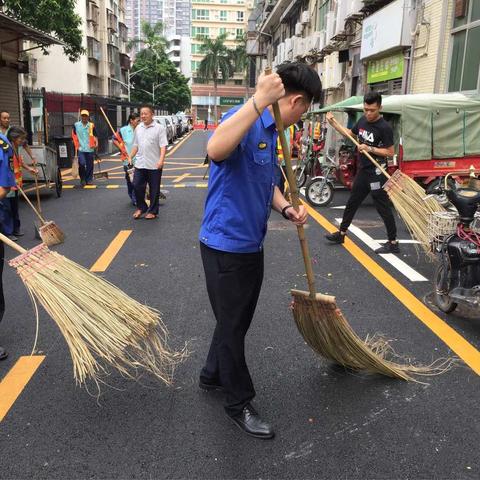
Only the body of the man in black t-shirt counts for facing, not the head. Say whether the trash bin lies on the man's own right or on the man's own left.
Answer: on the man's own right

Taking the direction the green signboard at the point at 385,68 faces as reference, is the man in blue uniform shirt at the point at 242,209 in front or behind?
in front

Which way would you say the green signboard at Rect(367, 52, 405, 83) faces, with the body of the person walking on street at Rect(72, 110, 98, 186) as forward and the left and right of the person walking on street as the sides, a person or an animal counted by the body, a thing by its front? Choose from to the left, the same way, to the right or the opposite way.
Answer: to the right

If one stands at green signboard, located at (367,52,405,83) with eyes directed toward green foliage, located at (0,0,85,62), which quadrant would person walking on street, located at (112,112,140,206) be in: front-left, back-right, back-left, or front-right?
front-left

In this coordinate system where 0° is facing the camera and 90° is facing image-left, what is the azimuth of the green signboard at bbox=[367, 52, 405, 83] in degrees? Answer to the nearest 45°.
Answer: approximately 45°

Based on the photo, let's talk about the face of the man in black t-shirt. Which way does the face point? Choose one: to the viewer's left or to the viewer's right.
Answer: to the viewer's left

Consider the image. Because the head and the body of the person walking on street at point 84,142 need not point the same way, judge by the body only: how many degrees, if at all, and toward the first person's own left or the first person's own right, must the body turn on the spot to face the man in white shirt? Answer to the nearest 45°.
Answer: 0° — they already face them

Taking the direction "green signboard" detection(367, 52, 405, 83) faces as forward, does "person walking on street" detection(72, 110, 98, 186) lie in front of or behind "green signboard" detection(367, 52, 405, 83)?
in front

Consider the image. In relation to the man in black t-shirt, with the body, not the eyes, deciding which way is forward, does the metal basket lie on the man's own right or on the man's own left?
on the man's own left

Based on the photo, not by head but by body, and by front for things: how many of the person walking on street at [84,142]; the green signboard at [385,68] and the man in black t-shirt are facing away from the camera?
0

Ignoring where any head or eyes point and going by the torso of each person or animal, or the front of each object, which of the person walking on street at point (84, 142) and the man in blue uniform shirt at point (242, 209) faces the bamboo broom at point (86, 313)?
the person walking on street

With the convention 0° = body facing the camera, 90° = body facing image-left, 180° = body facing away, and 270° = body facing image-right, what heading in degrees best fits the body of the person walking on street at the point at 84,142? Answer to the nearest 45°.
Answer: approximately 0°

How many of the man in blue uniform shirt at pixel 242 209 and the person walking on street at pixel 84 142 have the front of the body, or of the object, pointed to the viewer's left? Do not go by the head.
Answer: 0

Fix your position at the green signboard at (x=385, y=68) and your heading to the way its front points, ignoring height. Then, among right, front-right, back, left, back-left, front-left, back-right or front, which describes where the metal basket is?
front-left

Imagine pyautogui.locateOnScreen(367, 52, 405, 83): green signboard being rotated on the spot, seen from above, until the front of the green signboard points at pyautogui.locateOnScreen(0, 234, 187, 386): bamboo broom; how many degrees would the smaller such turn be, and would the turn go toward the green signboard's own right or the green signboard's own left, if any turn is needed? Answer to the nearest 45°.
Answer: approximately 45° to the green signboard's own left
